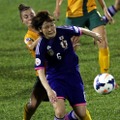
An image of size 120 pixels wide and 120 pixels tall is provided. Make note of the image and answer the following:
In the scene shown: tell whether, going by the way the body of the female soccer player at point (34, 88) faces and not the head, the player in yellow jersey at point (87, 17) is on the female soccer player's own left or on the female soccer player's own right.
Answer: on the female soccer player's own left

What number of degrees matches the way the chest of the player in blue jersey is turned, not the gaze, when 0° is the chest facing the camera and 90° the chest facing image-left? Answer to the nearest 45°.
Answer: approximately 0°

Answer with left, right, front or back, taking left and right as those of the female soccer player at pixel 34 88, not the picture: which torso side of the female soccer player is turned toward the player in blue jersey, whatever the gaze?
front

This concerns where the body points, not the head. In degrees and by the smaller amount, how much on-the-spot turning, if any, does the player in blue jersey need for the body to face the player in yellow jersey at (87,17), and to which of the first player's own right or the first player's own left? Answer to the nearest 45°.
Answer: approximately 180°

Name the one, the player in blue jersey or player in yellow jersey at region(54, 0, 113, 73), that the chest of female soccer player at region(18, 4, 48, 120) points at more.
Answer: the player in blue jersey

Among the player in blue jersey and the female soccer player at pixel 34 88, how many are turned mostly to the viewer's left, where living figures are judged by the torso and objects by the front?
0

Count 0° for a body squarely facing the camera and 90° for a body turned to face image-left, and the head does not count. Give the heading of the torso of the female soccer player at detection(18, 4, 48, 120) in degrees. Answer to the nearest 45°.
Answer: approximately 315°
